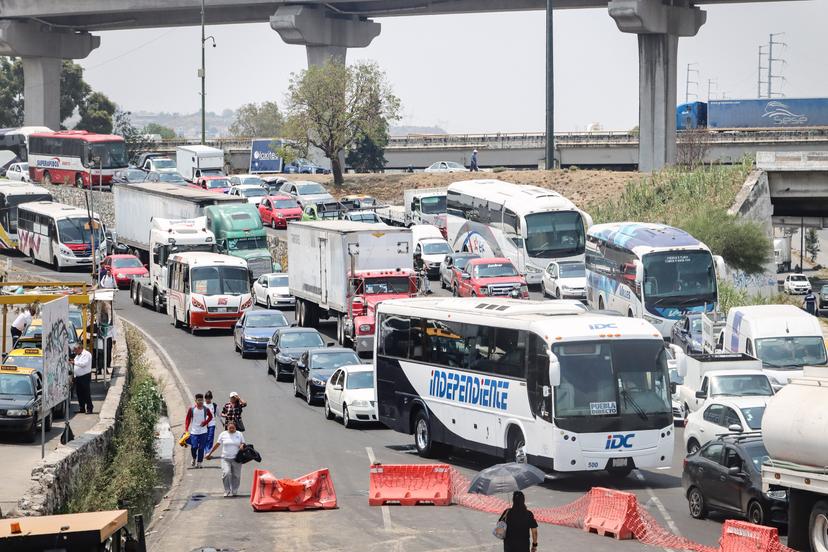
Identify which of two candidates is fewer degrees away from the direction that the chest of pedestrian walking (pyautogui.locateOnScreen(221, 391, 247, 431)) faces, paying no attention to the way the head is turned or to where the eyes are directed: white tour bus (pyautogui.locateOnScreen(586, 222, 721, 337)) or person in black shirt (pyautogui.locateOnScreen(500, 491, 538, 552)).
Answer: the person in black shirt

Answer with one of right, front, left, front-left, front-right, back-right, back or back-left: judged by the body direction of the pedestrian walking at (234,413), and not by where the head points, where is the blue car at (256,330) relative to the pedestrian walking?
back

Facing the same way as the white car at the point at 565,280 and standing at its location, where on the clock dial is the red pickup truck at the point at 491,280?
The red pickup truck is roughly at 3 o'clock from the white car.

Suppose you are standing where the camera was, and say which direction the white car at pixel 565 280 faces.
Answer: facing the viewer and to the right of the viewer

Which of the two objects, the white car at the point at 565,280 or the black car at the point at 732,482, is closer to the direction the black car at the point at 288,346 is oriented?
the black car

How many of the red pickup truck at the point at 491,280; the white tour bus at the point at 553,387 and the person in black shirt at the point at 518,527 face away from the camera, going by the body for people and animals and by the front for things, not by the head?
1

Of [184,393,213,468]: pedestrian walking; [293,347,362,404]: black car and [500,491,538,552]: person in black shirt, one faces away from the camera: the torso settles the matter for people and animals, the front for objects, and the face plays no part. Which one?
the person in black shirt

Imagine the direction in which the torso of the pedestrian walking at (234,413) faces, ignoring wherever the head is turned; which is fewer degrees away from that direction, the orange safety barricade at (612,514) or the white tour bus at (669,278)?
the orange safety barricade

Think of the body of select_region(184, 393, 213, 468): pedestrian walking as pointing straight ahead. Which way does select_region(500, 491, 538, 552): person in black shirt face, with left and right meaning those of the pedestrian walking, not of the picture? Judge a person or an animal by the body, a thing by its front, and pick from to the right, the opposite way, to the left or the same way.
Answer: the opposite way

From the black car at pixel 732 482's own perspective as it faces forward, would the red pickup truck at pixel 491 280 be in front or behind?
behind

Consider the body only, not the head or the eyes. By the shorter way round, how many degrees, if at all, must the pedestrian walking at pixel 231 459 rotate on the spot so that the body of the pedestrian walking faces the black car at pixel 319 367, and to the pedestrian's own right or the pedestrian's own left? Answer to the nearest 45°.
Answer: approximately 180°

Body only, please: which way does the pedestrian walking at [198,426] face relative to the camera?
toward the camera

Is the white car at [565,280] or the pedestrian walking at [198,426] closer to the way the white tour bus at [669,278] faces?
the pedestrian walking

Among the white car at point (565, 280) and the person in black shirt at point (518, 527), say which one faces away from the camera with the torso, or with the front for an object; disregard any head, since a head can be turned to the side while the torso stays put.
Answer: the person in black shirt
